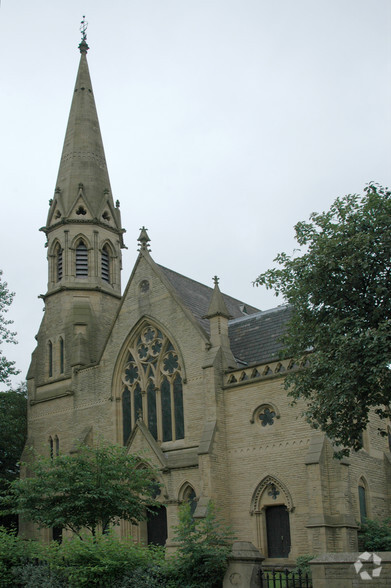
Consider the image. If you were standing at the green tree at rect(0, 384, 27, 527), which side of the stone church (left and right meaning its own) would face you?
right

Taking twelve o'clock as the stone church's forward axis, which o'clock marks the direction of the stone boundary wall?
The stone boundary wall is roughly at 10 o'clock from the stone church.

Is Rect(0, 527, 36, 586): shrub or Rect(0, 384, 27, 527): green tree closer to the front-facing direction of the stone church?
the shrub

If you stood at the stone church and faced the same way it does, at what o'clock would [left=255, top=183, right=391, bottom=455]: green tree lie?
The green tree is roughly at 10 o'clock from the stone church.

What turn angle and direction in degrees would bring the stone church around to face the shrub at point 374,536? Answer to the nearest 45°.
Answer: approximately 90° to its left

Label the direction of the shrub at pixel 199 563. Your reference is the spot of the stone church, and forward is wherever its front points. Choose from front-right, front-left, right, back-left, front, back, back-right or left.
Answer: front-left
